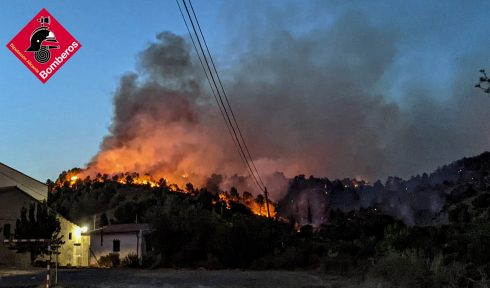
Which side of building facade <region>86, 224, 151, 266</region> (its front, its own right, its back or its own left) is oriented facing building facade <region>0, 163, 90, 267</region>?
right

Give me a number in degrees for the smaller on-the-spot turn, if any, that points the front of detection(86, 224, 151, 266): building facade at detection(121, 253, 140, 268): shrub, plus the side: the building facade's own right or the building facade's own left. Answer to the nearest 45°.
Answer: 0° — it already faces it

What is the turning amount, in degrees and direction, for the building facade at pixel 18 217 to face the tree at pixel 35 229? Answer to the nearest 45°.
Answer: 0° — it already faces it

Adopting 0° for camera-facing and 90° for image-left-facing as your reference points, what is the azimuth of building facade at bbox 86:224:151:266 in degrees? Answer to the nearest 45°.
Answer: approximately 0°

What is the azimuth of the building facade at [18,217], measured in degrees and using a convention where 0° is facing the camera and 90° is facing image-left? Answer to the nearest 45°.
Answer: approximately 0°
